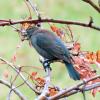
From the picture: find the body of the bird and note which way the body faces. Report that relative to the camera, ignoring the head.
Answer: to the viewer's left
